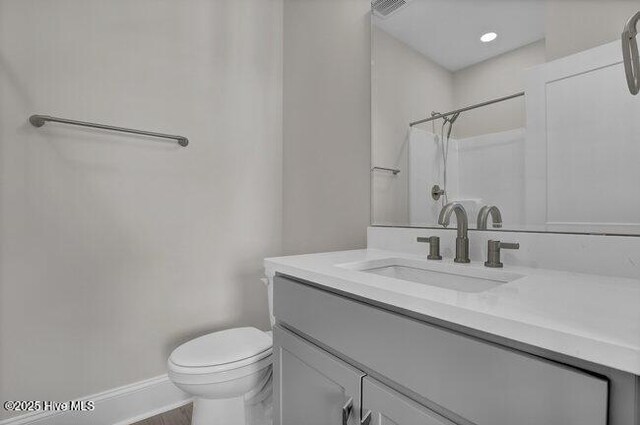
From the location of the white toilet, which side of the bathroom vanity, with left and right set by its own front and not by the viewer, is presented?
right

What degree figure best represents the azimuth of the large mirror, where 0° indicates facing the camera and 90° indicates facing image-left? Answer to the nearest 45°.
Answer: approximately 45°

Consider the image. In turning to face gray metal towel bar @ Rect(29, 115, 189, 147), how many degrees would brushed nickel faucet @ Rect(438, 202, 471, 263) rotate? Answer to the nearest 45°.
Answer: approximately 45° to its right

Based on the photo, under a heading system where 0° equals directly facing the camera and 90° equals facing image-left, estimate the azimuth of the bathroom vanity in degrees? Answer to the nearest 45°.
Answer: approximately 45°

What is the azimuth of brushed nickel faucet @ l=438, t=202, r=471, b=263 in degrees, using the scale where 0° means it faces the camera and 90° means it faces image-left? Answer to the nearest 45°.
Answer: approximately 45°

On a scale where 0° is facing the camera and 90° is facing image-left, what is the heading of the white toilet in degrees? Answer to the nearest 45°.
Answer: approximately 45°
